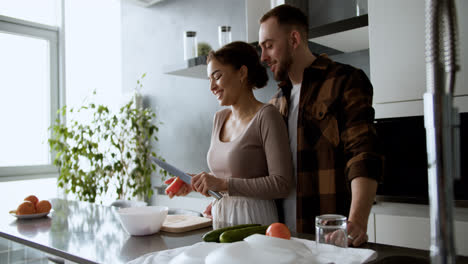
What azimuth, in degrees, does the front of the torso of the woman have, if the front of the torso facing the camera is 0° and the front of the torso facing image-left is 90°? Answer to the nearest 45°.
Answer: approximately 45°

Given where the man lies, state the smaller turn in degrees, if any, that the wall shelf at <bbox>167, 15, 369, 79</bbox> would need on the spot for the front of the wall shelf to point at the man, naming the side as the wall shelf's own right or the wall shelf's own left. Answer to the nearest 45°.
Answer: approximately 45° to the wall shelf's own left

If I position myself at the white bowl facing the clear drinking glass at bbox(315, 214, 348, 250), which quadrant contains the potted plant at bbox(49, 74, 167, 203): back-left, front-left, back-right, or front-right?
back-left

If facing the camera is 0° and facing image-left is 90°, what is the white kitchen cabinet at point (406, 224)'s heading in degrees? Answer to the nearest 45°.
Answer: approximately 45°

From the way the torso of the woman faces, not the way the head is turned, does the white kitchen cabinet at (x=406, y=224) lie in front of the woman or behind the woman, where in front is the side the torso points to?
behind

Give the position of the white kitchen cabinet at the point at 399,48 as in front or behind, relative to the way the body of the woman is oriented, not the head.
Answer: behind
